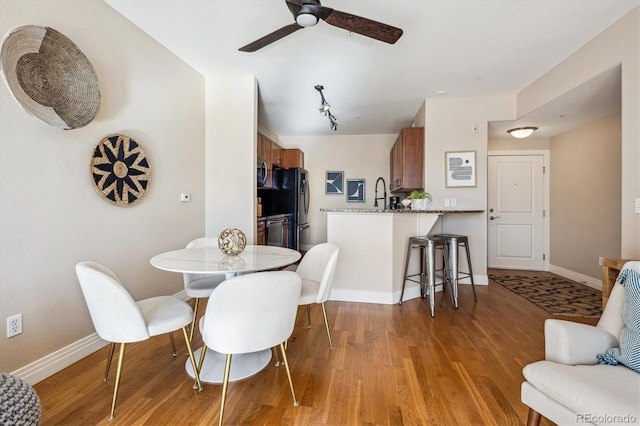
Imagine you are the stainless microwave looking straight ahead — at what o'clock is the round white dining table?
The round white dining table is roughly at 3 o'clock from the stainless microwave.

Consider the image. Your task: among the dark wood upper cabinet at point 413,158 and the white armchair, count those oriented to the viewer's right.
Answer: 0

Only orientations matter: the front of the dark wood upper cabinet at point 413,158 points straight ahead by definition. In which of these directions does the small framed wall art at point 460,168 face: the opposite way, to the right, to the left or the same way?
to the left

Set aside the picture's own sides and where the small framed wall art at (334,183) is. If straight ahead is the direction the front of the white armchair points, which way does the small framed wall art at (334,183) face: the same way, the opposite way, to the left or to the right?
to the left

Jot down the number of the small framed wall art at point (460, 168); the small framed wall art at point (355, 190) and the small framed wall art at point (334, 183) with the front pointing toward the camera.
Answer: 3

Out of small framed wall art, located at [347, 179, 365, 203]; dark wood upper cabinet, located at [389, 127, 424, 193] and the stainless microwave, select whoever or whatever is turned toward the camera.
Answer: the small framed wall art

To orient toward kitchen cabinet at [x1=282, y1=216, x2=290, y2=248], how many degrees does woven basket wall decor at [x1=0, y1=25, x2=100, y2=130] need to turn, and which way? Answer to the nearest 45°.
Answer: approximately 90° to its left

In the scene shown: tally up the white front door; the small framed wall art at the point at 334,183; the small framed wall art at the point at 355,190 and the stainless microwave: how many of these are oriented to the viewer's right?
1

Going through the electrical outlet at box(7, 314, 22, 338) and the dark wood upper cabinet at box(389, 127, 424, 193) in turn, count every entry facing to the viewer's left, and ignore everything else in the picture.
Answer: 1

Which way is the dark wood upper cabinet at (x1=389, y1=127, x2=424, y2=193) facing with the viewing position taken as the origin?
facing to the left of the viewer

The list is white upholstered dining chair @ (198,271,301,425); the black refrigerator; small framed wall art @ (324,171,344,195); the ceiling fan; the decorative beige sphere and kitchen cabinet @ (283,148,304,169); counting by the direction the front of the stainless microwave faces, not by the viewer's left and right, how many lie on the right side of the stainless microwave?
3
